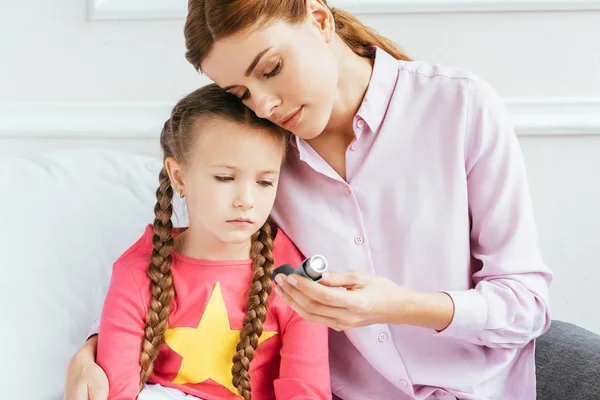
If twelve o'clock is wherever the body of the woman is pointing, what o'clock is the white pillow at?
The white pillow is roughly at 2 o'clock from the woman.

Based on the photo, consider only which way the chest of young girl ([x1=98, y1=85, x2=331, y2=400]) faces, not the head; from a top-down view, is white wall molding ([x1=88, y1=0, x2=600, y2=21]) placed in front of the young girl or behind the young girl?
behind

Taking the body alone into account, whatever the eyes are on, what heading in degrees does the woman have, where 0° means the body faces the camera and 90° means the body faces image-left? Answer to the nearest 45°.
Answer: approximately 45°

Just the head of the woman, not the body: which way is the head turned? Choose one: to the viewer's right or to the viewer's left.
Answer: to the viewer's left

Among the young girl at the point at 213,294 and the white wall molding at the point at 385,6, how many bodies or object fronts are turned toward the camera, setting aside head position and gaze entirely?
2
